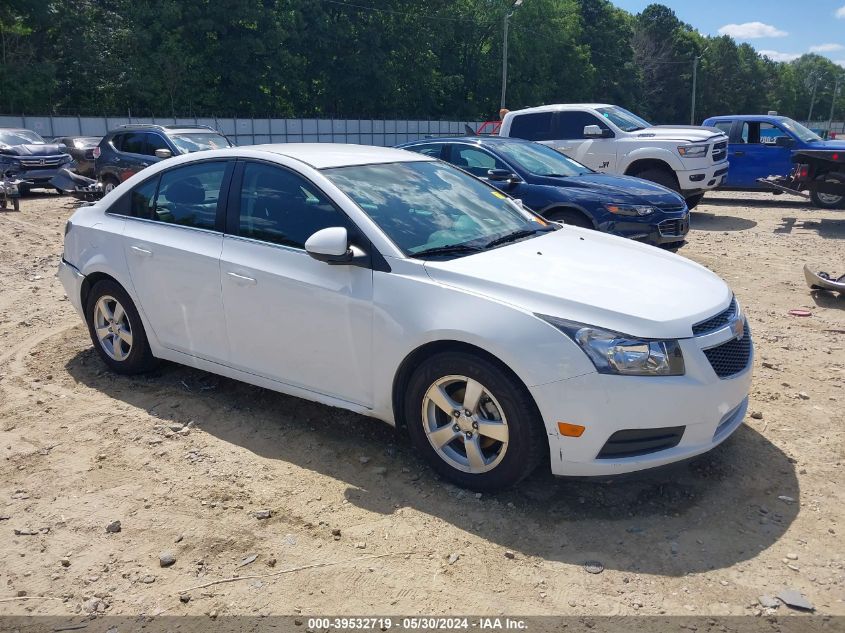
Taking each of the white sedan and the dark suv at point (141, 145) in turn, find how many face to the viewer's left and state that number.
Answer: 0

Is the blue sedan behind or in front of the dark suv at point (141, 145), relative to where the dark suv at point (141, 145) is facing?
in front

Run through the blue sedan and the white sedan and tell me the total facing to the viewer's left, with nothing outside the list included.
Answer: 0

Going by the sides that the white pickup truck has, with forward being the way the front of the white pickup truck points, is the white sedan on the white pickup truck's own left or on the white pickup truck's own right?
on the white pickup truck's own right

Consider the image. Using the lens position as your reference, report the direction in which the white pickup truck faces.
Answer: facing the viewer and to the right of the viewer

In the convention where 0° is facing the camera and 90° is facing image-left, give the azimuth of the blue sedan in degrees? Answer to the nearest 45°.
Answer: approximately 315°

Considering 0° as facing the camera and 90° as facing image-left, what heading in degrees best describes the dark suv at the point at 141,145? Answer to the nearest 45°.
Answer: approximately 315°

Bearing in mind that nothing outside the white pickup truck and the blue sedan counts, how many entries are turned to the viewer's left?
0

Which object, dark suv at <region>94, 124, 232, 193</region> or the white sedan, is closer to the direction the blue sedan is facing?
the white sedan

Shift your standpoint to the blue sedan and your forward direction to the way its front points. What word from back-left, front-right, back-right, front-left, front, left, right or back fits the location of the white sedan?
front-right
